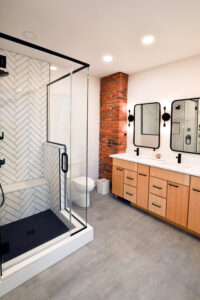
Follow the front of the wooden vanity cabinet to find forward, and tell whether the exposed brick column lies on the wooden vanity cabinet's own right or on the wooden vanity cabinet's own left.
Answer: on the wooden vanity cabinet's own right

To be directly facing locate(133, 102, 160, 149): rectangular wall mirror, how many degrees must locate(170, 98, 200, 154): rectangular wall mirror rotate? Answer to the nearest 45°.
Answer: approximately 90° to its right

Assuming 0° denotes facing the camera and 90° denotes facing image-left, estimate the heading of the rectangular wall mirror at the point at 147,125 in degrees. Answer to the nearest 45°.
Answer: approximately 45°

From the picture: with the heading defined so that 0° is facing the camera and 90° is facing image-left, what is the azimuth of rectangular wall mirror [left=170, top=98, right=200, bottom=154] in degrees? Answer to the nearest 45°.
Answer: approximately 45°
